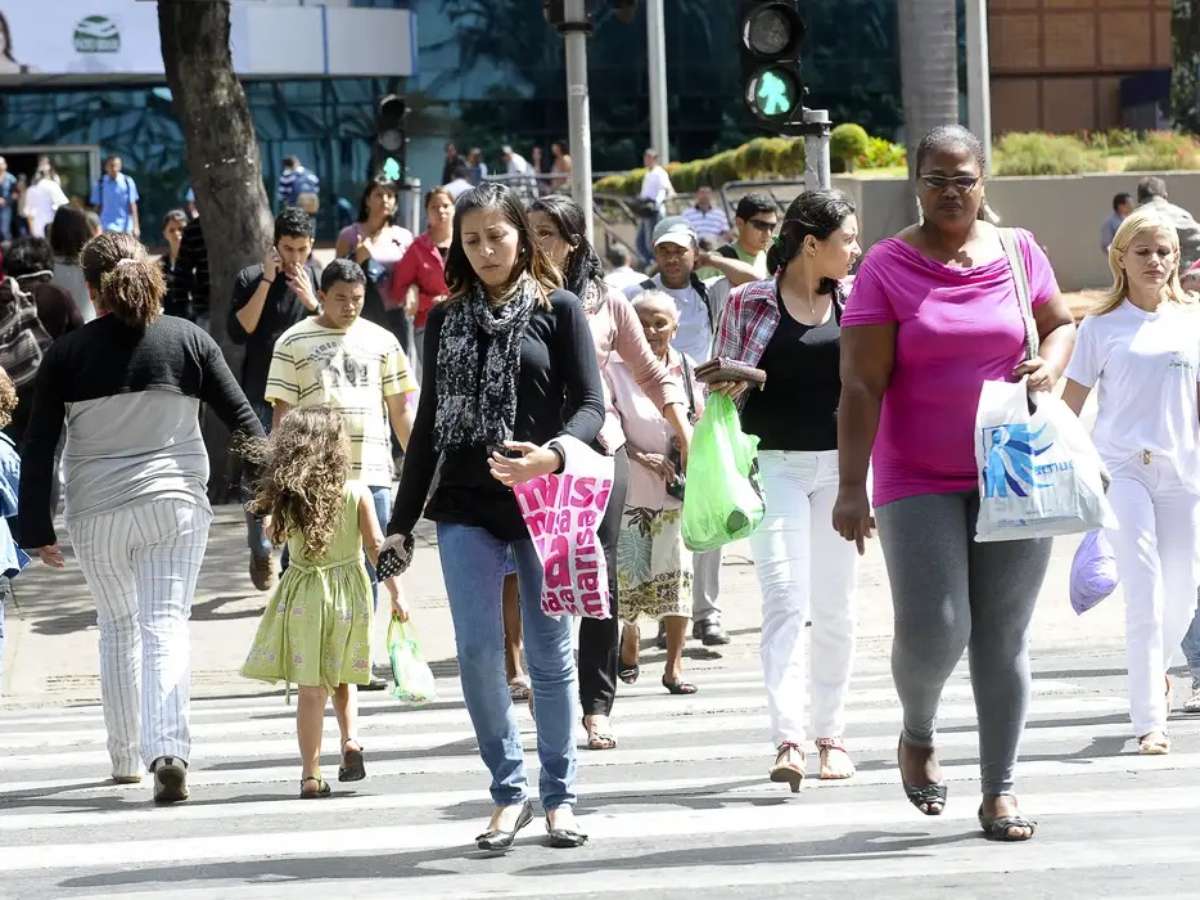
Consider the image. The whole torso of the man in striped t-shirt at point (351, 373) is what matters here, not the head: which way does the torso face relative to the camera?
toward the camera

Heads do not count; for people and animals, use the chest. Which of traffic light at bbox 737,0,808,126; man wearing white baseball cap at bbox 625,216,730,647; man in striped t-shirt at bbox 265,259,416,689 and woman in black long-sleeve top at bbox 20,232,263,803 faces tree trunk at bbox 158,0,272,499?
the woman in black long-sleeve top

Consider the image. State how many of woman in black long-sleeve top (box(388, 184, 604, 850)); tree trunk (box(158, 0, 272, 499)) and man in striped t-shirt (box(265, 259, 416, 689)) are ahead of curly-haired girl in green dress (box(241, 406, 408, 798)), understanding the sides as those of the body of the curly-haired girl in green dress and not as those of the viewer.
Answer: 2

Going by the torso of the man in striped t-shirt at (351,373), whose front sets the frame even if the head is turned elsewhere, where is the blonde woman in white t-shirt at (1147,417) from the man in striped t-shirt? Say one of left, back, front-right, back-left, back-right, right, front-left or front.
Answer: front-left

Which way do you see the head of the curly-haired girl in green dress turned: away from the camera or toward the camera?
away from the camera

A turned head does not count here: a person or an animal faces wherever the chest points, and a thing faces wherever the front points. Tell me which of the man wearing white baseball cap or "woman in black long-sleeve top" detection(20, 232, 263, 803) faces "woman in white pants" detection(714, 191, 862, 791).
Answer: the man wearing white baseball cap

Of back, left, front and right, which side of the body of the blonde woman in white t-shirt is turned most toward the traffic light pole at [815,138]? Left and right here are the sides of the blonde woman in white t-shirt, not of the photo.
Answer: back

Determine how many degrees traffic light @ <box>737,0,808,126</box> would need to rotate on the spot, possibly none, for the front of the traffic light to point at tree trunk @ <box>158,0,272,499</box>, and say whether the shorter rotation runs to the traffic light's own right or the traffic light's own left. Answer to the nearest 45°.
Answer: approximately 135° to the traffic light's own right

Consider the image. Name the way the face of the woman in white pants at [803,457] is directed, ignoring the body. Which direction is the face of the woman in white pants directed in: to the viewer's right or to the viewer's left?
to the viewer's right

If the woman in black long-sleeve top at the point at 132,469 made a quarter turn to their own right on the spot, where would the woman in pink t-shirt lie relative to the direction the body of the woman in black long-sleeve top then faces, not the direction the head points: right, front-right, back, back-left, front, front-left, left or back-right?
front-right

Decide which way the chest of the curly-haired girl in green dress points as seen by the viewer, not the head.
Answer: away from the camera

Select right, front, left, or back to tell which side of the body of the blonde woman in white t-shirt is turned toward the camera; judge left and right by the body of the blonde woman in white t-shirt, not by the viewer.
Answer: front

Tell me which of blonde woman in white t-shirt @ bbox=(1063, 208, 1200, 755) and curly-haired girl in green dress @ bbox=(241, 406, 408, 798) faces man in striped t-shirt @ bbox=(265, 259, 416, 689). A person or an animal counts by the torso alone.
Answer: the curly-haired girl in green dress

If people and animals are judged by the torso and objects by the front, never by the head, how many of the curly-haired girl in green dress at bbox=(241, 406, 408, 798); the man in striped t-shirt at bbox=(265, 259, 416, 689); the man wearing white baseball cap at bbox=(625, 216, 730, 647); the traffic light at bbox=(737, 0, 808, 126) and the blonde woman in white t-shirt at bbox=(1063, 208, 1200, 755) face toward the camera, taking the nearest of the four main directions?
4

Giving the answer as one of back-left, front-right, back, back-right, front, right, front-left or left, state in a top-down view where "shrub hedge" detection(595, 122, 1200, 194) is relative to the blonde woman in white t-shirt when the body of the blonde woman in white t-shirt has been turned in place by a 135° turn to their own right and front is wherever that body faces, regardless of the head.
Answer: front-right

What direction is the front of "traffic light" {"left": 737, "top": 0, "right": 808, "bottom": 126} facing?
toward the camera

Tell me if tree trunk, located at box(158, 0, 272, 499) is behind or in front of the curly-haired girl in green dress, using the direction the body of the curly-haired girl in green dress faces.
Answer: in front

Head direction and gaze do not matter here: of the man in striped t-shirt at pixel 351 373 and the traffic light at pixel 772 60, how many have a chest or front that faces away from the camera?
0
